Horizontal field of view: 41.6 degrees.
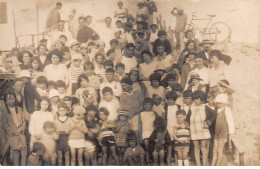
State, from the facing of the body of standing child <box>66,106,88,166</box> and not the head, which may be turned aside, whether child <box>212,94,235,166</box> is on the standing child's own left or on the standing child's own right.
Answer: on the standing child's own left

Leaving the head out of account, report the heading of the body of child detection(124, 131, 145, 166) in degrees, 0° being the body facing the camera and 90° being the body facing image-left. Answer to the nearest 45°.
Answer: approximately 0°

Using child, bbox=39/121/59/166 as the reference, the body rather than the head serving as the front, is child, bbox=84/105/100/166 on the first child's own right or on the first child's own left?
on the first child's own left

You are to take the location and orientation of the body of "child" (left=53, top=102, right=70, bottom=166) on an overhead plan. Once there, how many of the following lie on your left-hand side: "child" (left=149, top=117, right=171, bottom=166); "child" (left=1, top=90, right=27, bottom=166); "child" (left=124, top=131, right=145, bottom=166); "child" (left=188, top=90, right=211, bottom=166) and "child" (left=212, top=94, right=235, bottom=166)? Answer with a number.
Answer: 4

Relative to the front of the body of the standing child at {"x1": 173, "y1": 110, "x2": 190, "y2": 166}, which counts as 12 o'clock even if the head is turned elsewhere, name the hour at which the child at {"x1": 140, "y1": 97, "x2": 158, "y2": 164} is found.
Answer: The child is roughly at 3 o'clock from the standing child.
